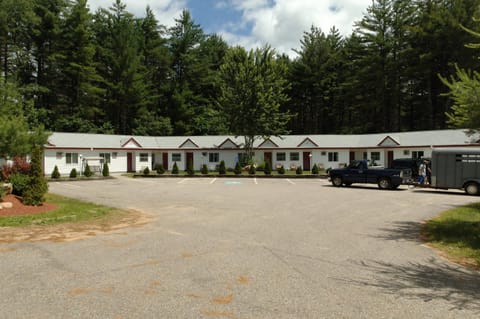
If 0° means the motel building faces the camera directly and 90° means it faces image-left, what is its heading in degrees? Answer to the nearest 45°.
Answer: approximately 0°

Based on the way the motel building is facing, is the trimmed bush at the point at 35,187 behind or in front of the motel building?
in front

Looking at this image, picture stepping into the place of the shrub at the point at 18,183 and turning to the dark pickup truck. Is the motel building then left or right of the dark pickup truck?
left

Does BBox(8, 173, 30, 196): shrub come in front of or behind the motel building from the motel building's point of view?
in front

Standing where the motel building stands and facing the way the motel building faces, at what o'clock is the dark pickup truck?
The dark pickup truck is roughly at 11 o'clock from the motel building.
